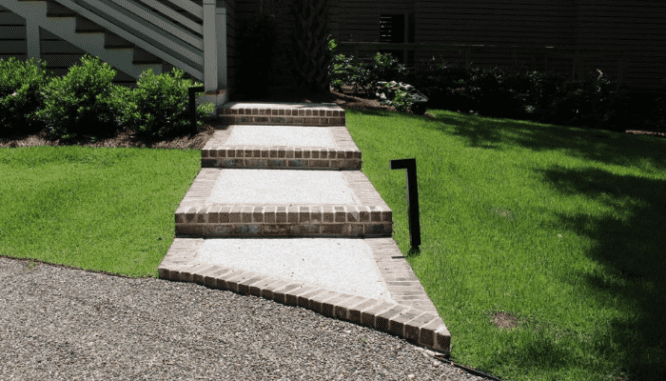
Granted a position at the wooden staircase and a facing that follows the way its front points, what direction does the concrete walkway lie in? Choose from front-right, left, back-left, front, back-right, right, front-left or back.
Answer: right

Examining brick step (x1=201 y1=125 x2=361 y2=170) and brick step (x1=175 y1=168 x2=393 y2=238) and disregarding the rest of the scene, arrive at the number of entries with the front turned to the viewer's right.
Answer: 0

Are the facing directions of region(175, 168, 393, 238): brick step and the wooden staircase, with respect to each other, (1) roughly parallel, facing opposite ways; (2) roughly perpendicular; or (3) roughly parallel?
roughly perpendicular

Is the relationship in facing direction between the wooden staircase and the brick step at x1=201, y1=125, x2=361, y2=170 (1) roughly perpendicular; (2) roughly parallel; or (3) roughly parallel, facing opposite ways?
roughly perpendicular

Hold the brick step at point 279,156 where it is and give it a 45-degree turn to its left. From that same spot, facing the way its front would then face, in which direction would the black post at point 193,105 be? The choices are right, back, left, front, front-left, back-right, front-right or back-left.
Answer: back

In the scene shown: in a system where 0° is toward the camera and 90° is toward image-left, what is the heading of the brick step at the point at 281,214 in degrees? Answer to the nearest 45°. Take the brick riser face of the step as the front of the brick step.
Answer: approximately 0°

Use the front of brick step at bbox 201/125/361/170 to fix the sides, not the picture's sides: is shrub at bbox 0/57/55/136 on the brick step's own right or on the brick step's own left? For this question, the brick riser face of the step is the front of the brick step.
on the brick step's own right

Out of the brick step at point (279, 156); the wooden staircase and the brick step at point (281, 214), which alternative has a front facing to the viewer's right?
the wooden staircase

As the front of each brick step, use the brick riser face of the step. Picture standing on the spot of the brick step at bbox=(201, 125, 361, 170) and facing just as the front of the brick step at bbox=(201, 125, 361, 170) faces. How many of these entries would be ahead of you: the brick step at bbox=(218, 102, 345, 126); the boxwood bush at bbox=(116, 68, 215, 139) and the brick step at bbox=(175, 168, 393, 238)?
1

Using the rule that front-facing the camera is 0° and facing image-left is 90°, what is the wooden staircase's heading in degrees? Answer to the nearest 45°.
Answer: approximately 270°

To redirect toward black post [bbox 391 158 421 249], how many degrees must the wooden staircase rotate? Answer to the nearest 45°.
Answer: approximately 90° to its right

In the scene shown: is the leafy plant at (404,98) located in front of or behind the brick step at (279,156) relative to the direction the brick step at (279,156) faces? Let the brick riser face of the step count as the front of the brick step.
behind
